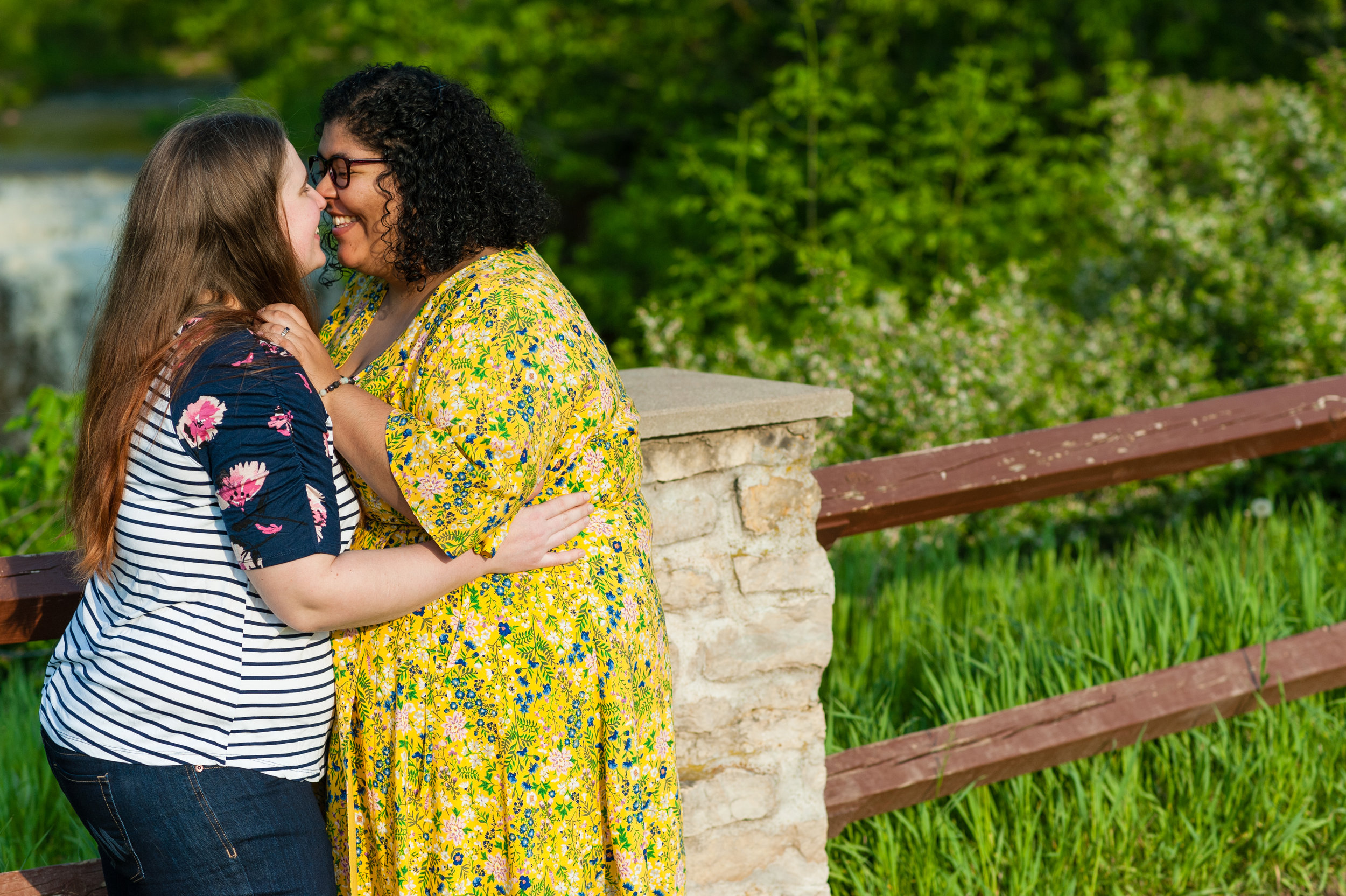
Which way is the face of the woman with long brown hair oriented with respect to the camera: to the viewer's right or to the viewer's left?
to the viewer's right

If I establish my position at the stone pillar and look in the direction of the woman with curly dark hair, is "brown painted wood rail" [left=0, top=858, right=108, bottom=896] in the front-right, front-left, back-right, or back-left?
front-right

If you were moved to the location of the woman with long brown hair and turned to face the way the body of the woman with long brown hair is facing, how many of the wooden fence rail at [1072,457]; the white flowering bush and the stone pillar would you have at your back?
0

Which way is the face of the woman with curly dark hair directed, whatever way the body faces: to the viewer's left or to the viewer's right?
to the viewer's left

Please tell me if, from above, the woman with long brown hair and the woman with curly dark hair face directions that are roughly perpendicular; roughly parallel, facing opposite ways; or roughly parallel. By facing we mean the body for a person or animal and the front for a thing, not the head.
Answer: roughly parallel, facing opposite ways

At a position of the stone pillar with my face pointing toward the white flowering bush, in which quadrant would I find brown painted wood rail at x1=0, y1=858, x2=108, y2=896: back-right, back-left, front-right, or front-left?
back-left

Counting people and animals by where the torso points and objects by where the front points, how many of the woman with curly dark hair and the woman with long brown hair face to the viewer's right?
1

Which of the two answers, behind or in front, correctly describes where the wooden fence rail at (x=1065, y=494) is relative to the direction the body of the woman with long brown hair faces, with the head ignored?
in front

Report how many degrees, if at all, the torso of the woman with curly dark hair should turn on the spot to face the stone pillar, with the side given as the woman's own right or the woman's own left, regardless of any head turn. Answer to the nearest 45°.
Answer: approximately 135° to the woman's own right

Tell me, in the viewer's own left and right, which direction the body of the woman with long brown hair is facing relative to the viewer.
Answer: facing to the right of the viewer

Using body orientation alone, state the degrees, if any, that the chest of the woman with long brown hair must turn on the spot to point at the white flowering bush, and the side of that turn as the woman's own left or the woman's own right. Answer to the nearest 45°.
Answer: approximately 45° to the woman's own left

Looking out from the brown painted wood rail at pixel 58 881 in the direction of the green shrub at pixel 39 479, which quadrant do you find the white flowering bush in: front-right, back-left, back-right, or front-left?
front-right

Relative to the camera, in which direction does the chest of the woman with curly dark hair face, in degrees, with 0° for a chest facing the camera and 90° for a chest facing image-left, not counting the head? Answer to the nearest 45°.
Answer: approximately 90°
